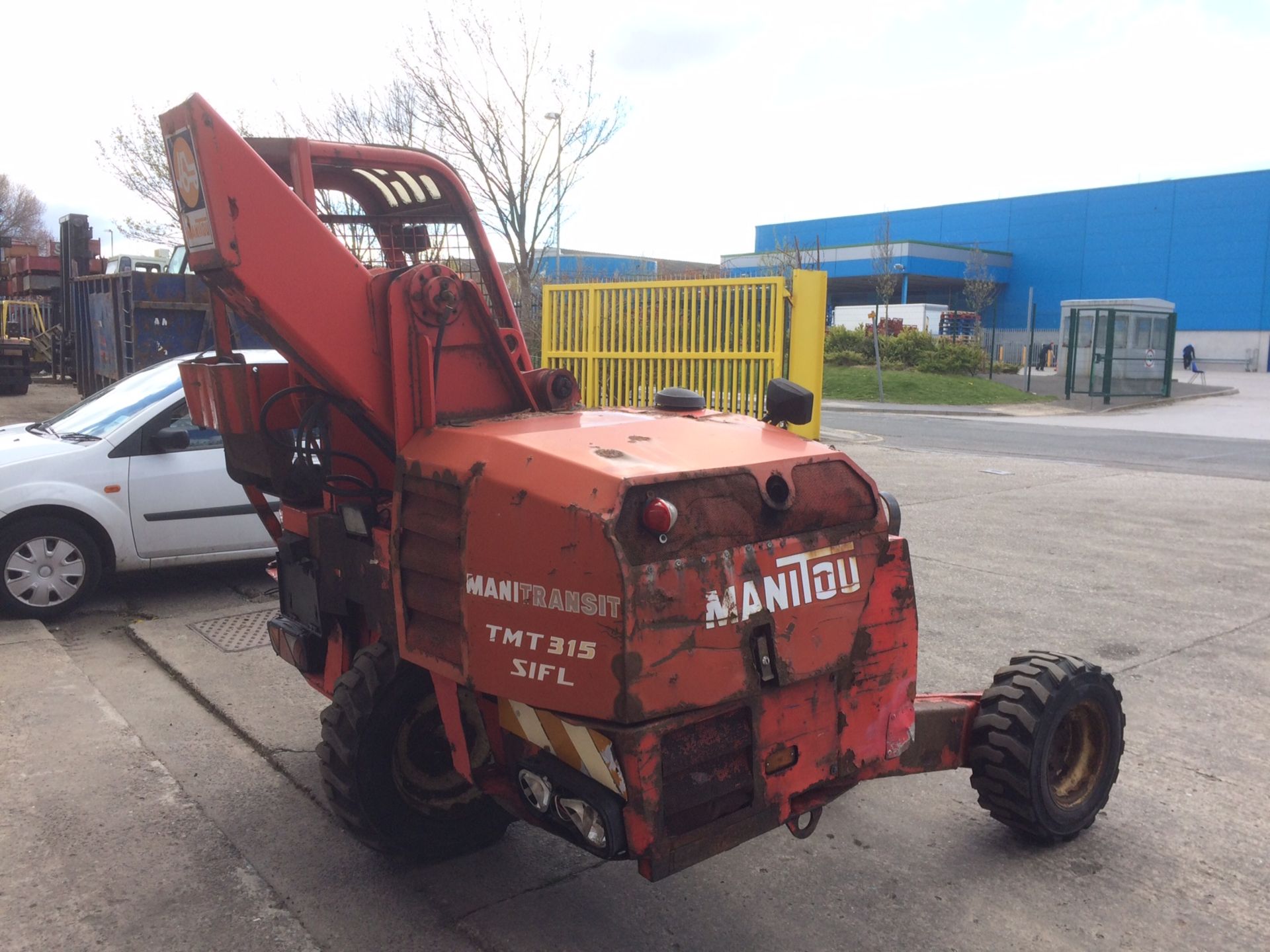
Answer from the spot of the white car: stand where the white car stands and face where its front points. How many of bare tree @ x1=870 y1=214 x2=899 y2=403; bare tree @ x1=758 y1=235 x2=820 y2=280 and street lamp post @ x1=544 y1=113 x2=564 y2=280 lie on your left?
0

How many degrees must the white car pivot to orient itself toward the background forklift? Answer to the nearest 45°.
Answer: approximately 90° to its right

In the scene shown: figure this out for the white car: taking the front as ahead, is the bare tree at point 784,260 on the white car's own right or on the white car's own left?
on the white car's own right

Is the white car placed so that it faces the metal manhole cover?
no

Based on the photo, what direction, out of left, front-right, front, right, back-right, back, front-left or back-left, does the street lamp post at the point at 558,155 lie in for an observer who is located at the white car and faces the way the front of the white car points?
back-right

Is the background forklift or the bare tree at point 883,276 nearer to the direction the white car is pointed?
the background forklift

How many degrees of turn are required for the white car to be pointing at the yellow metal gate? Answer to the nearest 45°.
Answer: approximately 180°

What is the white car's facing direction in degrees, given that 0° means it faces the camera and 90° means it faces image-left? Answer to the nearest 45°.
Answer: approximately 90°

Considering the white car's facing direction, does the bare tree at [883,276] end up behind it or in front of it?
behind

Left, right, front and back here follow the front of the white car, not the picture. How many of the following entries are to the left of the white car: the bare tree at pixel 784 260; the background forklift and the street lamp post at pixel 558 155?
0
